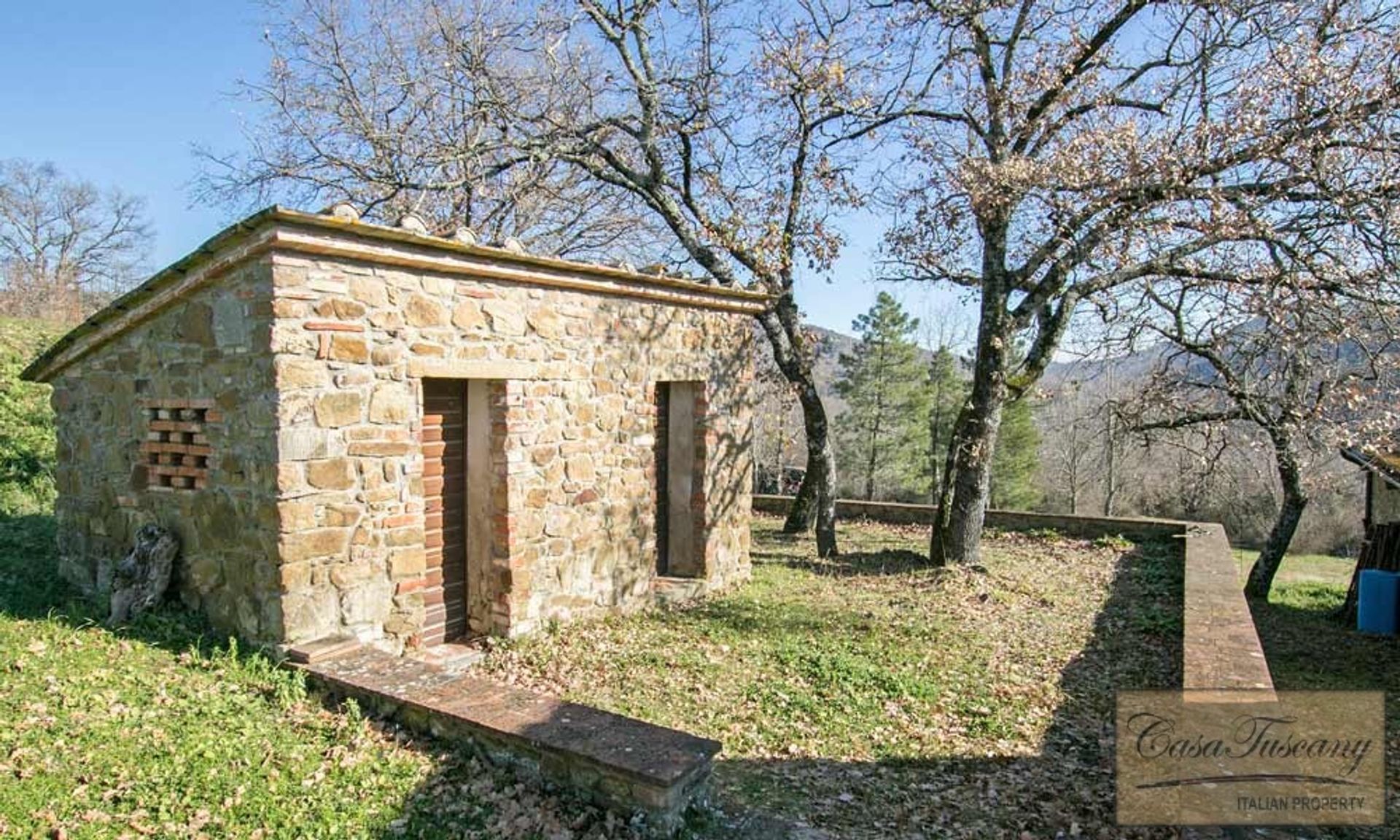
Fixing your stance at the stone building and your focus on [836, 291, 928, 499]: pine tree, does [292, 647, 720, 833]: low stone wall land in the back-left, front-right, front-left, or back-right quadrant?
back-right

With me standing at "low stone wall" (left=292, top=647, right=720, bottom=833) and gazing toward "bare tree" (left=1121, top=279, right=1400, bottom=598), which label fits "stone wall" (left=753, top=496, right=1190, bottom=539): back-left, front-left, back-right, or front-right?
front-left

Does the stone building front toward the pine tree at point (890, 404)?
no

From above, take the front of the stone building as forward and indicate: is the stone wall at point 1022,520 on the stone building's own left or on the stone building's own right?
on the stone building's own left
